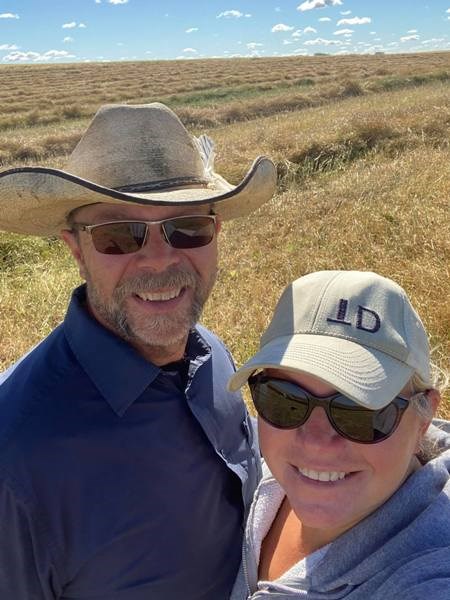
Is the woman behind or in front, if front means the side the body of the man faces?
in front

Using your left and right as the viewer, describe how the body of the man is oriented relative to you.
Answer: facing the viewer and to the right of the viewer

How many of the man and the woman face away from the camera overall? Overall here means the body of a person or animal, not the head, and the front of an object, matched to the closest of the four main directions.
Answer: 0

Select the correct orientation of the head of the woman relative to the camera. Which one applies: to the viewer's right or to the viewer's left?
to the viewer's left

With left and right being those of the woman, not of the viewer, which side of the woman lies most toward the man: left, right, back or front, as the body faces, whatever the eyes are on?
right

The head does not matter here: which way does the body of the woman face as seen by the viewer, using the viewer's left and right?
facing the viewer and to the left of the viewer
